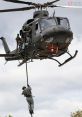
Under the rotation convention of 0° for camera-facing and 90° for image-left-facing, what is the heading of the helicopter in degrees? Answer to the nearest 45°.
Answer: approximately 315°
